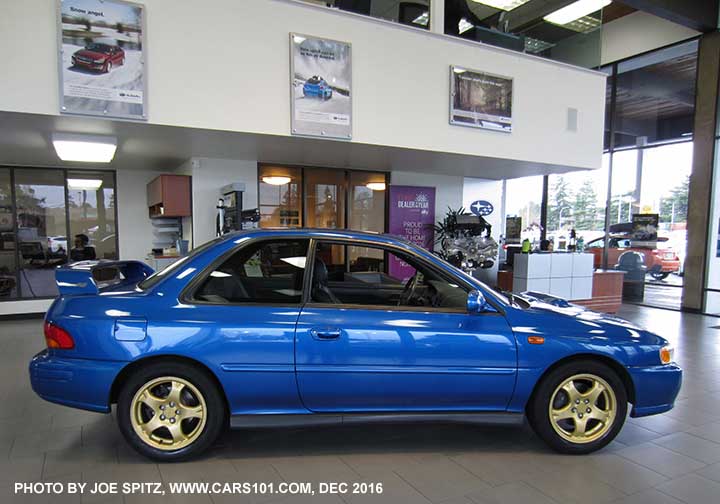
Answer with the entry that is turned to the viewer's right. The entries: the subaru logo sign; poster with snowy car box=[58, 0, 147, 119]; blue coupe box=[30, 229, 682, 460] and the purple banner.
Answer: the blue coupe

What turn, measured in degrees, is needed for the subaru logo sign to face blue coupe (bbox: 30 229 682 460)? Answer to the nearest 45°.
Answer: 0° — it already faces it

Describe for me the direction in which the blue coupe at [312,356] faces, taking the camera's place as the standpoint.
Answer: facing to the right of the viewer

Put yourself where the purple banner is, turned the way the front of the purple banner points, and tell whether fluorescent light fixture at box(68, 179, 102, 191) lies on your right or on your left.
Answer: on your right

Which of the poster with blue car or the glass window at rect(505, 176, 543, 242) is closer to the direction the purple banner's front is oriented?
the poster with blue car

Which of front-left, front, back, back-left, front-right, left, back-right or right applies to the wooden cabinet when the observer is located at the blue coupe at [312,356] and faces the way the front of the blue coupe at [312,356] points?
back-left

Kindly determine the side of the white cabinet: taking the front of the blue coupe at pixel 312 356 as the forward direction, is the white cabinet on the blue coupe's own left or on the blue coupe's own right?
on the blue coupe's own left

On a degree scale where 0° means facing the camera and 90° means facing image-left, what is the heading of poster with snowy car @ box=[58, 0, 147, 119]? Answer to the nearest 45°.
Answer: approximately 0°

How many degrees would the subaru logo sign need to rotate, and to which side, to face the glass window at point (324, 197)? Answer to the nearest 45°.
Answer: approximately 45° to its right

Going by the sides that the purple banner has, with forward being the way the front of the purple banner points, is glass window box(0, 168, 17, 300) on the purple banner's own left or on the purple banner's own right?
on the purple banner's own right

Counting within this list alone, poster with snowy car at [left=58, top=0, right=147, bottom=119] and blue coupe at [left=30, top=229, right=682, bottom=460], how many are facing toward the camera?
1
